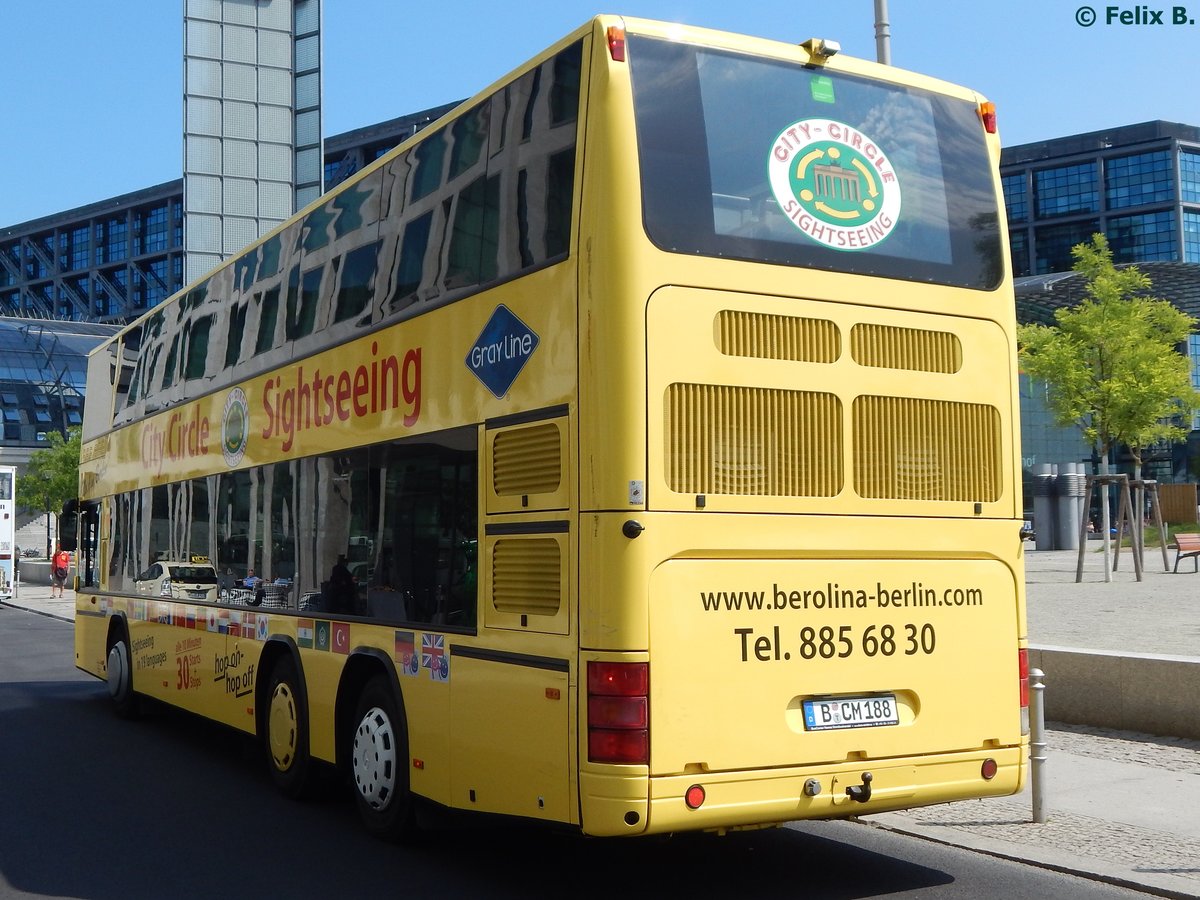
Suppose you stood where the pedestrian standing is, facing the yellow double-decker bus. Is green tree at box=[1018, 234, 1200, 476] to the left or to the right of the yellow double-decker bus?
left

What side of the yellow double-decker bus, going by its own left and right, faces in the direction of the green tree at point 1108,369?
right

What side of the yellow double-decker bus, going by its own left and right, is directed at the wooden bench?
right

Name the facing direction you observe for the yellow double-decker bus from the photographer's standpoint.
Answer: facing away from the viewer and to the left of the viewer

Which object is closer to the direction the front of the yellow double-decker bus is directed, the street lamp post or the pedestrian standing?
the pedestrian standing

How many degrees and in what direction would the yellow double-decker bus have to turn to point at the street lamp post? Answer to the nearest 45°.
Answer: approximately 45° to its right

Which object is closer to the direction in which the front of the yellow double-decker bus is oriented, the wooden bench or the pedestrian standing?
the pedestrian standing
